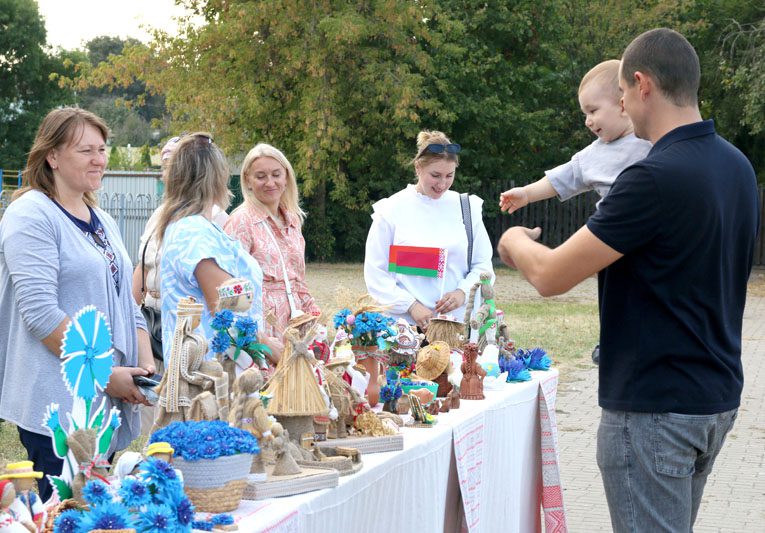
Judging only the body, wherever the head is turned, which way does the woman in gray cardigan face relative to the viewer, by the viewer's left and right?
facing the viewer and to the right of the viewer

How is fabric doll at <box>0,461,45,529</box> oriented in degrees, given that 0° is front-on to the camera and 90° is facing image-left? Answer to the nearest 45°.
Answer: approximately 315°

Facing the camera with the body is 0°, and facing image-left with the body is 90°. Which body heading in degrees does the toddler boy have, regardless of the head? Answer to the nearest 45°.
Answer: approximately 45°

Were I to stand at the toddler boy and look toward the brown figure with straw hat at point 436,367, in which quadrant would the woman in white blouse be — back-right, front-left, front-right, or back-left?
front-right

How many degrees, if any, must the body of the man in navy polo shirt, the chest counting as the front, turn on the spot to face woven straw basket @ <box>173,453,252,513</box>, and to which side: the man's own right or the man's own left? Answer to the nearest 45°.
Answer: approximately 90° to the man's own left

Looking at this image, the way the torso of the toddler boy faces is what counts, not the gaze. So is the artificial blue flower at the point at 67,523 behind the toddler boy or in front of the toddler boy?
in front

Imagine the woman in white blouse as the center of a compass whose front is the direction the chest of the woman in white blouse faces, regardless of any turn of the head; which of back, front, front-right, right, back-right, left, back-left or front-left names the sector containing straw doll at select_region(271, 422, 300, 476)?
front

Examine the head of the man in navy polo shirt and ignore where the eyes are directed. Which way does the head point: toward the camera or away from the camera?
away from the camera

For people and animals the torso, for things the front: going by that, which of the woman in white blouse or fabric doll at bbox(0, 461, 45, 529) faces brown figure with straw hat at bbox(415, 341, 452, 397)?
the woman in white blouse

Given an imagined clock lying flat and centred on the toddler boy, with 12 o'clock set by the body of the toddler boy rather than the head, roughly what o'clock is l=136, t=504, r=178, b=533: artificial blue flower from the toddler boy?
The artificial blue flower is roughly at 11 o'clock from the toddler boy.

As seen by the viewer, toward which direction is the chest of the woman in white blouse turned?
toward the camera
